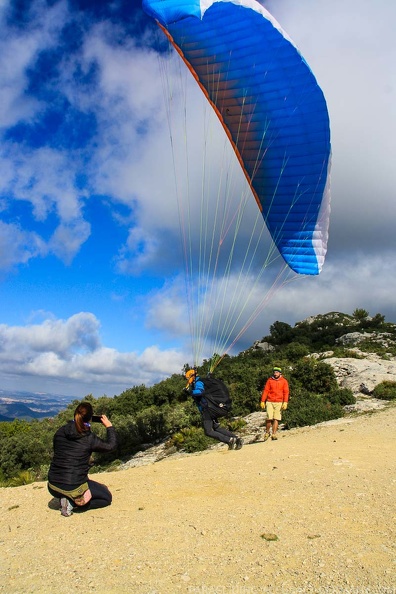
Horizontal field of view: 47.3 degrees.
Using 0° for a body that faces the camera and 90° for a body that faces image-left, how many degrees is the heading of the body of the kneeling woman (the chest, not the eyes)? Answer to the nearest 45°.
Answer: approximately 225°

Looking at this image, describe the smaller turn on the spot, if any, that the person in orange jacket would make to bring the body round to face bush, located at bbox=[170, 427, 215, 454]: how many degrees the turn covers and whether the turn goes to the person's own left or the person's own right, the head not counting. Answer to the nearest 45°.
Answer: approximately 135° to the person's own right

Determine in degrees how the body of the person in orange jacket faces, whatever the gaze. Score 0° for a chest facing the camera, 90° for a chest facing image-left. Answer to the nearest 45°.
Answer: approximately 0°

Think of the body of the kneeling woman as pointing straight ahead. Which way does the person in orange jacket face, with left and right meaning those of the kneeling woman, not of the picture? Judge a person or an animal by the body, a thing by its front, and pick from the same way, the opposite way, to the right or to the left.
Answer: the opposite way

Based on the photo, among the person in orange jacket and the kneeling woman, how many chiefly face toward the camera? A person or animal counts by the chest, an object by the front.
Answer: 1

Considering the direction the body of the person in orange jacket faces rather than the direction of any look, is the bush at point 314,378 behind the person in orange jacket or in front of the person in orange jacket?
behind

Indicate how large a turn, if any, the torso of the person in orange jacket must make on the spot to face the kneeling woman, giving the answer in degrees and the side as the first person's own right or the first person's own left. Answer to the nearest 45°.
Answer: approximately 45° to the first person's own right

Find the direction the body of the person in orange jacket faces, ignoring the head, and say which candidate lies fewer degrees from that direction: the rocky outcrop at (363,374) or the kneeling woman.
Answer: the kneeling woman

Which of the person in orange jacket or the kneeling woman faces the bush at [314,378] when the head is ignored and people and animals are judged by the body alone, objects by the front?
the kneeling woman

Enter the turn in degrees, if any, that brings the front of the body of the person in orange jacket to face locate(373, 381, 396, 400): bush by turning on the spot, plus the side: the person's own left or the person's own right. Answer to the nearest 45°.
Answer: approximately 135° to the person's own left

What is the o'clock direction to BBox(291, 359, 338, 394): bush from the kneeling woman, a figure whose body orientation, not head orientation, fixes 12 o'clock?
The bush is roughly at 12 o'clock from the kneeling woman.

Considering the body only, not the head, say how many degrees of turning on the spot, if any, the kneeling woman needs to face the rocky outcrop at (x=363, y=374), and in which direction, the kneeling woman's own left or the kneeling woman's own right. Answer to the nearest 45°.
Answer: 0° — they already face it
